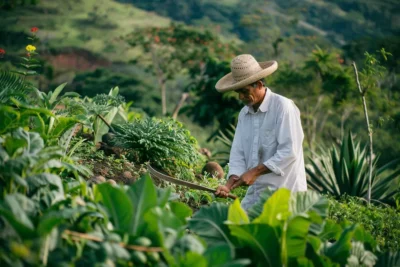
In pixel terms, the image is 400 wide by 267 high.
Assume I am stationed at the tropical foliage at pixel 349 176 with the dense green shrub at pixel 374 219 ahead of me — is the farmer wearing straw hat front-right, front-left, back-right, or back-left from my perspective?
front-right

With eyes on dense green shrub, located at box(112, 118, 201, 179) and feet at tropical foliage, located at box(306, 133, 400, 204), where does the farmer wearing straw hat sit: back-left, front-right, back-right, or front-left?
front-left

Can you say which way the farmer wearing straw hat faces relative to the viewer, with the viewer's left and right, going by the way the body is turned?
facing the viewer and to the left of the viewer

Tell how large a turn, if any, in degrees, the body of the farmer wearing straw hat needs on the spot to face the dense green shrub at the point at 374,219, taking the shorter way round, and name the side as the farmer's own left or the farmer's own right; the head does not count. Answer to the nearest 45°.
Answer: approximately 180°

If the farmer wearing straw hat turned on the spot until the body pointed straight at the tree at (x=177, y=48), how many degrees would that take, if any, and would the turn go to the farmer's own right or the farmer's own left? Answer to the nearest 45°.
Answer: approximately 135° to the farmer's own right

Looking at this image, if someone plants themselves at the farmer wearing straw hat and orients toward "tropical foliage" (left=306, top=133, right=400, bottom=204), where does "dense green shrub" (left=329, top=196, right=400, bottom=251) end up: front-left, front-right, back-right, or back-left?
front-right

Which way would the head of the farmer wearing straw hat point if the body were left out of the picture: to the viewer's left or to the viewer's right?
to the viewer's left

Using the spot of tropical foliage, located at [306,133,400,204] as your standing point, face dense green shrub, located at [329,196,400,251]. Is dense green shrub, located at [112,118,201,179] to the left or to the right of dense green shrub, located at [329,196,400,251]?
right

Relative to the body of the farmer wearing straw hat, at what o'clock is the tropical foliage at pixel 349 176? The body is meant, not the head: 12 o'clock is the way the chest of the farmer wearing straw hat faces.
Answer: The tropical foliage is roughly at 5 o'clock from the farmer wearing straw hat.
